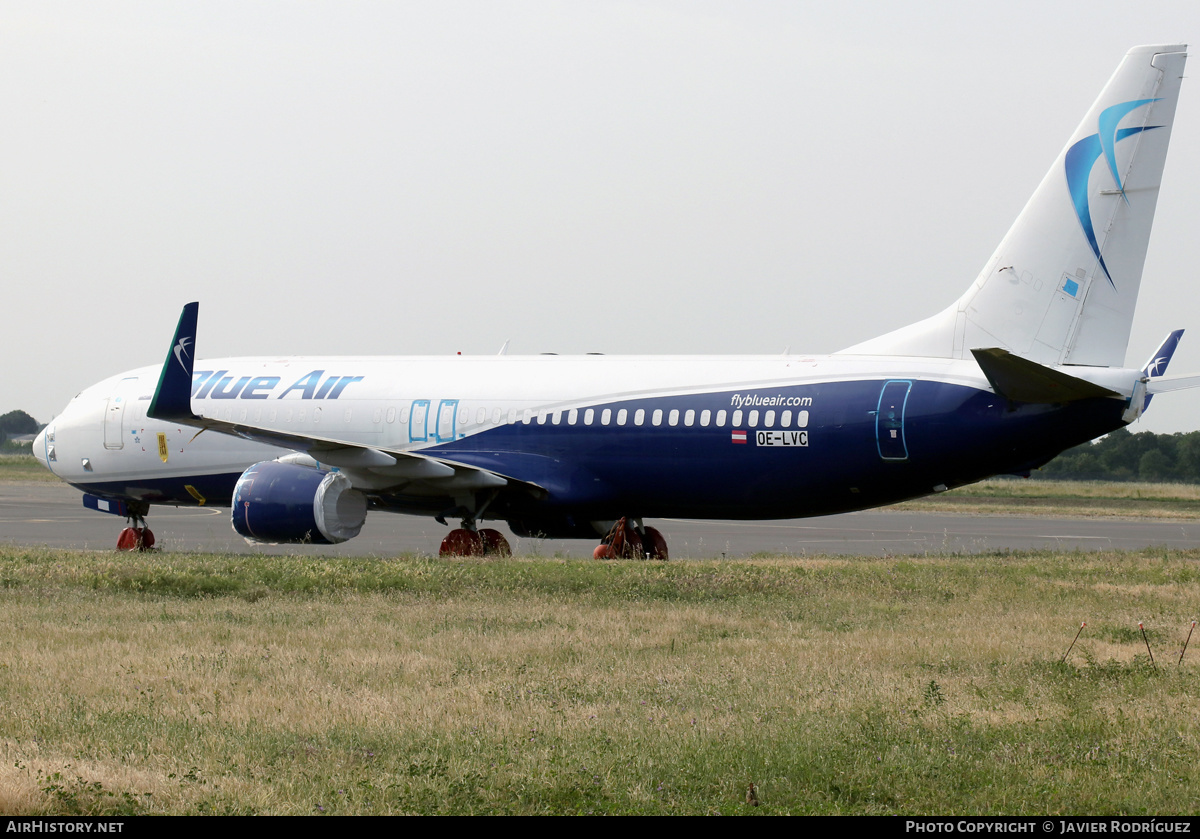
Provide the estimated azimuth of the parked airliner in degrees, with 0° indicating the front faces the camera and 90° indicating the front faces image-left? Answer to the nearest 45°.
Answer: approximately 135°
